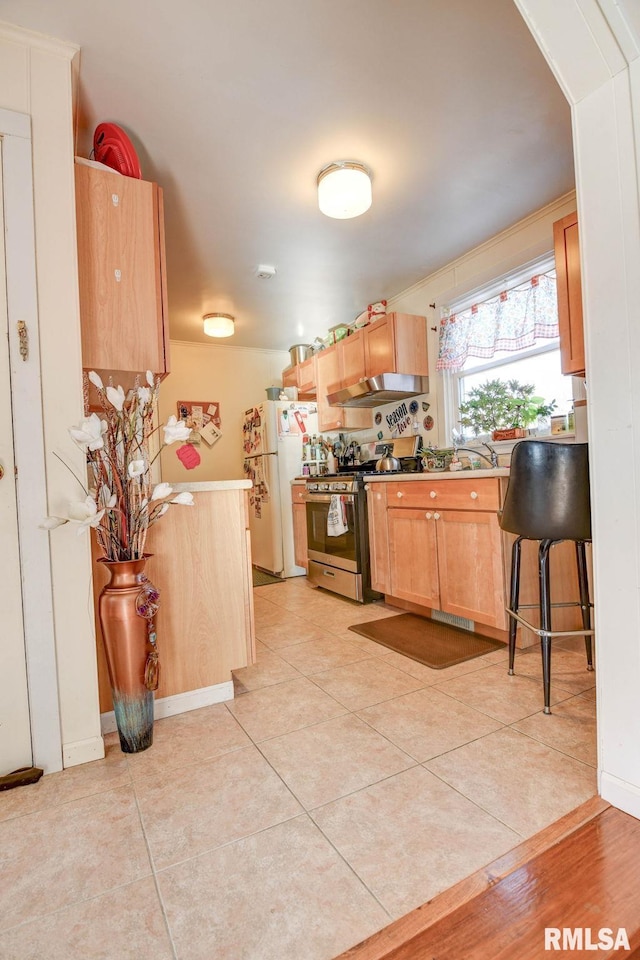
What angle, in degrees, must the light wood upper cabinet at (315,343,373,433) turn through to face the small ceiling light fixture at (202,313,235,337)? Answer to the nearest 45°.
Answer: approximately 45° to its right

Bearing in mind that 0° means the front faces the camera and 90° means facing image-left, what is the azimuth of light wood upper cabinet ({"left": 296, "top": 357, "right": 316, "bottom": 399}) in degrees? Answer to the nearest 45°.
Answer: approximately 45°

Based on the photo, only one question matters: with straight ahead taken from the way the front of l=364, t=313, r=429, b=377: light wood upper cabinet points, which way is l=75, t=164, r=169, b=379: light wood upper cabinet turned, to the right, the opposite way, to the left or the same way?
the opposite way

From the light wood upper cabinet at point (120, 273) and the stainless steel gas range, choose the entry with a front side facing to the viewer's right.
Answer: the light wood upper cabinet

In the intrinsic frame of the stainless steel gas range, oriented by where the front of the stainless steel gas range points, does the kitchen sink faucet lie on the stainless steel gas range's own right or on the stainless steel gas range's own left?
on the stainless steel gas range's own left

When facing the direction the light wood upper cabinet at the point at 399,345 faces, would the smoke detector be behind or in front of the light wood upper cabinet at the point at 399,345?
in front

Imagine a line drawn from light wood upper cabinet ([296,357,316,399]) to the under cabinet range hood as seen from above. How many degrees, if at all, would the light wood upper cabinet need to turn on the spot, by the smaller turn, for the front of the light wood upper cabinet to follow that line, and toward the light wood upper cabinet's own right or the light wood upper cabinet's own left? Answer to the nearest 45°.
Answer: approximately 90° to the light wood upper cabinet's own left

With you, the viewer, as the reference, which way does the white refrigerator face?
facing the viewer and to the left of the viewer

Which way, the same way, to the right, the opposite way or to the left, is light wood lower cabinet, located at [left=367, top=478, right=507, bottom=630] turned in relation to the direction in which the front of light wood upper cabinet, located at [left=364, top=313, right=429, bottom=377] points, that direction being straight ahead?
the same way

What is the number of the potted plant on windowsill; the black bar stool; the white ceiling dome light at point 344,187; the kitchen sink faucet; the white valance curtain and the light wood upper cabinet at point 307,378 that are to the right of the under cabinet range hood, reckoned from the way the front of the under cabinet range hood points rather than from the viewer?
1

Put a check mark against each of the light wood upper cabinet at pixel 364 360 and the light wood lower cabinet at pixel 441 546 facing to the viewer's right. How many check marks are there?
0

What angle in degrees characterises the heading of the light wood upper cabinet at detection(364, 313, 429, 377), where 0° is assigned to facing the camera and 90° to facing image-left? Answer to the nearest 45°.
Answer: approximately 45°

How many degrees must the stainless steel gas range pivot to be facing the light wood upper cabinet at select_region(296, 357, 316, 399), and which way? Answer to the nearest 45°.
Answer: approximately 135° to its right

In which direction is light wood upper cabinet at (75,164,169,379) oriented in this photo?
to the viewer's right

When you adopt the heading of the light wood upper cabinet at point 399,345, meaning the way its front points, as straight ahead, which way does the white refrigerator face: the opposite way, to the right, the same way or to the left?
the same way

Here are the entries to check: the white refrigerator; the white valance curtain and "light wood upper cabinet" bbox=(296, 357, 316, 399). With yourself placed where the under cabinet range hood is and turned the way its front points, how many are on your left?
1
